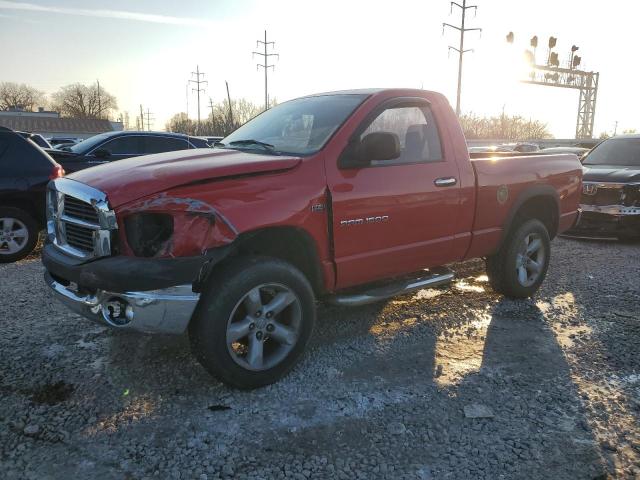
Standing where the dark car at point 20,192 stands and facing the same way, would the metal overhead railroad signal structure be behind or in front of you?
behind

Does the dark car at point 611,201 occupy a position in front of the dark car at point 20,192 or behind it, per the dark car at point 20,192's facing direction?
behind

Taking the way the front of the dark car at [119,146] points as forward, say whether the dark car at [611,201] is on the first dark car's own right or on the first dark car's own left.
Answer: on the first dark car's own left

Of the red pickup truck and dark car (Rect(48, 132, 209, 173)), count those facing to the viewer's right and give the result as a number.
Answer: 0

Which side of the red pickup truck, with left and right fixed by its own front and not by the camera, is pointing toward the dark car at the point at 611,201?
back

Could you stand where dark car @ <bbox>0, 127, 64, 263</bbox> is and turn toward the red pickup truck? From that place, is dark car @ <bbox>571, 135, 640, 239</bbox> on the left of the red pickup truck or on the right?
left

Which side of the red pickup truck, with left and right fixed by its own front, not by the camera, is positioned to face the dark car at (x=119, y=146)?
right

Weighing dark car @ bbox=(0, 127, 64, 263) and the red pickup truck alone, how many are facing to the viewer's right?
0

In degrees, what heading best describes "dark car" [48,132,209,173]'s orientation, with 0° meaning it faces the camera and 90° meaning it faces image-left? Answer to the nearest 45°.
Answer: approximately 45°

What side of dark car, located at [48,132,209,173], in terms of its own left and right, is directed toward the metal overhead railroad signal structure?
back

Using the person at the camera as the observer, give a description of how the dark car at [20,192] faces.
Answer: facing to the left of the viewer
